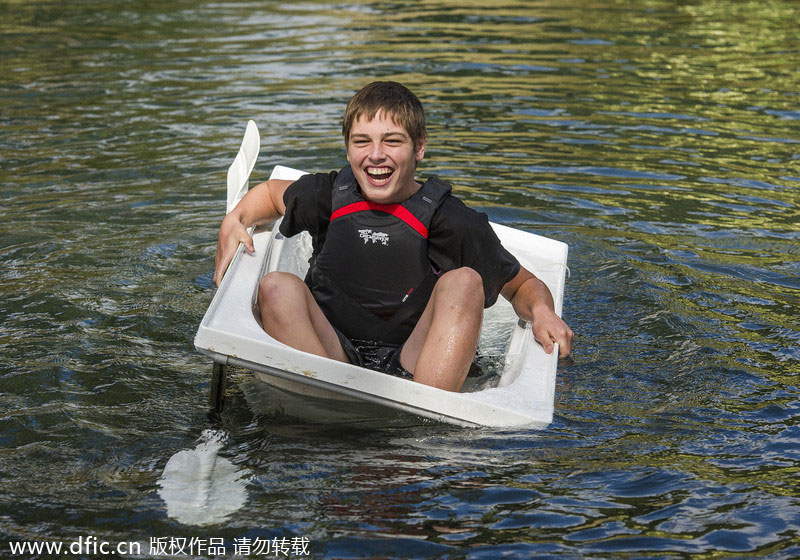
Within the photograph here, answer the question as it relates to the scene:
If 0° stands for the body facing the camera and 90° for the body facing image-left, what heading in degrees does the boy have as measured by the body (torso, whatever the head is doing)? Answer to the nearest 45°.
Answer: approximately 0°
